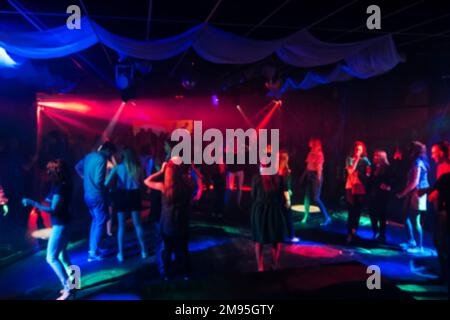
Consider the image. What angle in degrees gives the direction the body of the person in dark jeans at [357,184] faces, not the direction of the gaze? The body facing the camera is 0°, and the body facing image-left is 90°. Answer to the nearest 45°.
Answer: approximately 45°

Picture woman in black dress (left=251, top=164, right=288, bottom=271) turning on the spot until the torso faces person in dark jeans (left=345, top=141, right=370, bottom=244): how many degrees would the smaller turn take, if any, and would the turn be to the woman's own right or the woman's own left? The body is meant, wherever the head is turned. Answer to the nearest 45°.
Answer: approximately 45° to the woman's own right

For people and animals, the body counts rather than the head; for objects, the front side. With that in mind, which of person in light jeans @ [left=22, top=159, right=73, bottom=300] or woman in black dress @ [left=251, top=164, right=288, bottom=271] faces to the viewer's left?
the person in light jeans

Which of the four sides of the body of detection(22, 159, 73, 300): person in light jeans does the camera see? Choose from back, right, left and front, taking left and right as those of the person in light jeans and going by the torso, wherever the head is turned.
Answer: left

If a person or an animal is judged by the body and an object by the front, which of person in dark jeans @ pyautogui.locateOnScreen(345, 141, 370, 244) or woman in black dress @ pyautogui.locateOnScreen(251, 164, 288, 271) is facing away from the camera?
the woman in black dress

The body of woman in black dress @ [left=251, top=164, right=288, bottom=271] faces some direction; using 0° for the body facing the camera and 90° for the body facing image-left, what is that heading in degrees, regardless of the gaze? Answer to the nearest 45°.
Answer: approximately 180°

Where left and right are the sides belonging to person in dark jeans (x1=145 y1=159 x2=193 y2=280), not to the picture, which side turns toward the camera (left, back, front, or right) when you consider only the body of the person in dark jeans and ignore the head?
back

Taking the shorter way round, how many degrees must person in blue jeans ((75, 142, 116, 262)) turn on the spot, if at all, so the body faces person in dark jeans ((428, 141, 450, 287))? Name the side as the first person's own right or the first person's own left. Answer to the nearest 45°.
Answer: approximately 90° to the first person's own right

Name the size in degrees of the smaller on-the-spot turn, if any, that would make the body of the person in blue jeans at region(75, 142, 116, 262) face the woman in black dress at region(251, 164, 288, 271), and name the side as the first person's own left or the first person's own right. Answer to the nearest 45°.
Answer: approximately 90° to the first person's own right

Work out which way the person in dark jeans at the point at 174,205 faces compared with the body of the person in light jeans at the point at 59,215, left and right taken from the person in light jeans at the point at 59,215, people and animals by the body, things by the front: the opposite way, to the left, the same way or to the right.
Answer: to the right

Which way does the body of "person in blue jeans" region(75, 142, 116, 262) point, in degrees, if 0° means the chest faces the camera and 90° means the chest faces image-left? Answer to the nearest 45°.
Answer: approximately 225°
